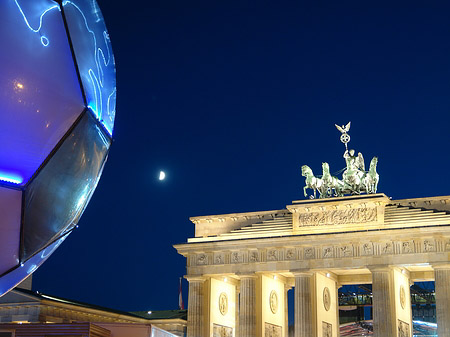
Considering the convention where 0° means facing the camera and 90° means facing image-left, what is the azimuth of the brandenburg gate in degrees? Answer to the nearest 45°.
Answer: approximately 45°

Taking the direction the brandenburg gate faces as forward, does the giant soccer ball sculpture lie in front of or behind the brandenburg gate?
in front
